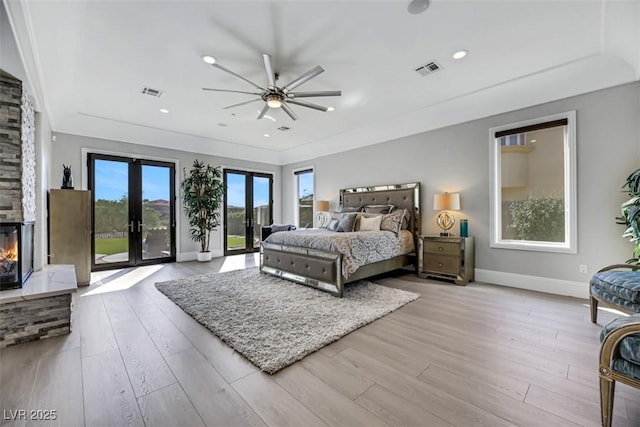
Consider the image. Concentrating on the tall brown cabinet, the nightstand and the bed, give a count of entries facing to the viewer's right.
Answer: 1

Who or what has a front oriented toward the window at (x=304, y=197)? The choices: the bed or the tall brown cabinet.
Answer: the tall brown cabinet

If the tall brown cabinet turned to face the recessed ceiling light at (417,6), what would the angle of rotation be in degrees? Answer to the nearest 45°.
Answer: approximately 45° to its right

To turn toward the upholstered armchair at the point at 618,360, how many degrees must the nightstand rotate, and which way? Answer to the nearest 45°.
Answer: approximately 45° to its left

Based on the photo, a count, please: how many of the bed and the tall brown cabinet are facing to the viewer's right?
1

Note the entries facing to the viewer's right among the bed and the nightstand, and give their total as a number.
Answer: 0

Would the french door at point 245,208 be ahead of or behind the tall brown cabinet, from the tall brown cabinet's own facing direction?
ahead

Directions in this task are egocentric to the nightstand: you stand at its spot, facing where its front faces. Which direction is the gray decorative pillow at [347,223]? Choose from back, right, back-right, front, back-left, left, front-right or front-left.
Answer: front-right

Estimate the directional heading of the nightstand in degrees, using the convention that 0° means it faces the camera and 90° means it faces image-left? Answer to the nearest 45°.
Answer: approximately 45°

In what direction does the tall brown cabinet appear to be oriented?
to the viewer's right

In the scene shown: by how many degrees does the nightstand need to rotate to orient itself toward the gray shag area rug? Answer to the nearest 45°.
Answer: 0° — it already faces it

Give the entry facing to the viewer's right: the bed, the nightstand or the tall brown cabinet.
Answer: the tall brown cabinet

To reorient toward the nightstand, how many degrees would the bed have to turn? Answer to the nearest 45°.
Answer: approximately 135° to its left
